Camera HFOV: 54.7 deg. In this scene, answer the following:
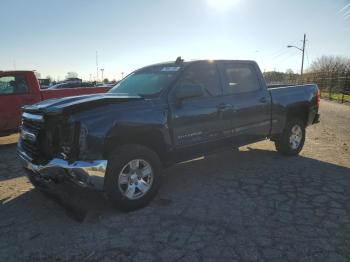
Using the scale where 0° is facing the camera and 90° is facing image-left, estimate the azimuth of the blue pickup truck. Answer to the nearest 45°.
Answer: approximately 45°

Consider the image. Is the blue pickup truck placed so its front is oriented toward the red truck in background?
no
